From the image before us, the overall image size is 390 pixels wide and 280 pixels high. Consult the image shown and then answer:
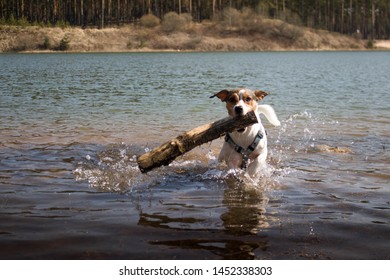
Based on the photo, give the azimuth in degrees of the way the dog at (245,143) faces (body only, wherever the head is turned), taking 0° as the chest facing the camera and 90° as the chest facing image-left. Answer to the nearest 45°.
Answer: approximately 0°
